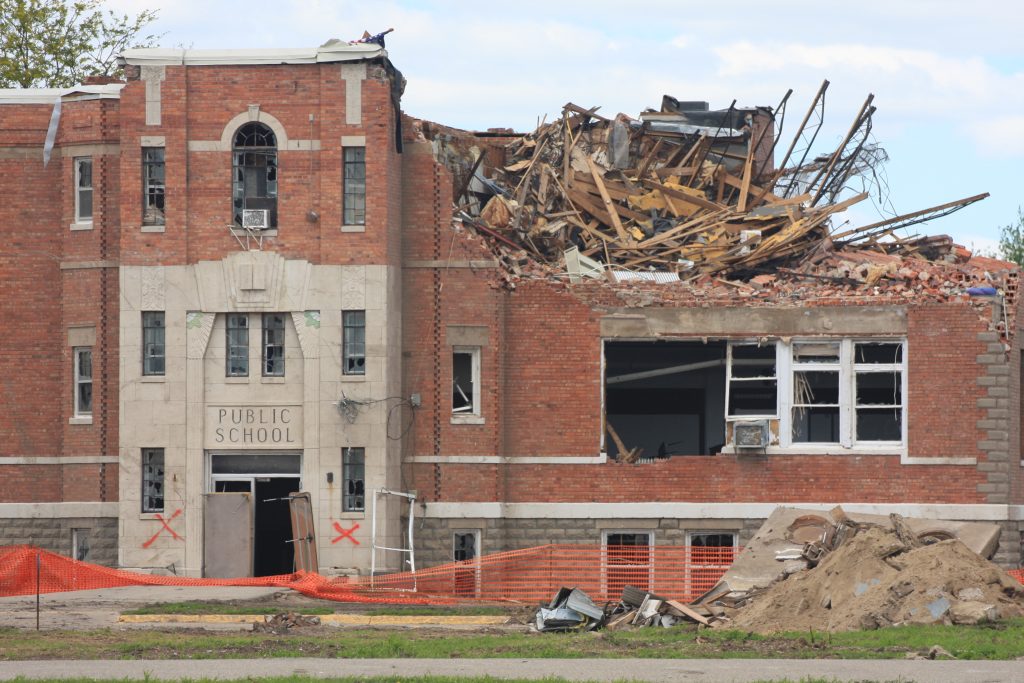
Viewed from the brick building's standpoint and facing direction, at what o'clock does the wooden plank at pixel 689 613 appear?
The wooden plank is roughly at 11 o'clock from the brick building.

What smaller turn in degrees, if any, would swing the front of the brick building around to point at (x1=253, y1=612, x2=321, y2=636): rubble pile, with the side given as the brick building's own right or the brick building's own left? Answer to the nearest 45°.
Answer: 0° — it already faces it

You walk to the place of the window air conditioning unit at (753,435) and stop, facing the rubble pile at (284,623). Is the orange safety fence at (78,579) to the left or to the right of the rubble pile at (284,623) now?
right

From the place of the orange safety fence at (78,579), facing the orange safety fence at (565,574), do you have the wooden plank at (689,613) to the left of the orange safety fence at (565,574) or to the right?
right

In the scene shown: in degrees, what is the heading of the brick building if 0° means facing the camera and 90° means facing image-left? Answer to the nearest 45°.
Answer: approximately 0°

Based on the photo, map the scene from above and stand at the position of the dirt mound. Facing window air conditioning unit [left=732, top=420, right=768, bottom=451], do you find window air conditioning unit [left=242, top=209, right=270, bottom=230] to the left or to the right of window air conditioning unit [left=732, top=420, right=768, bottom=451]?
left
